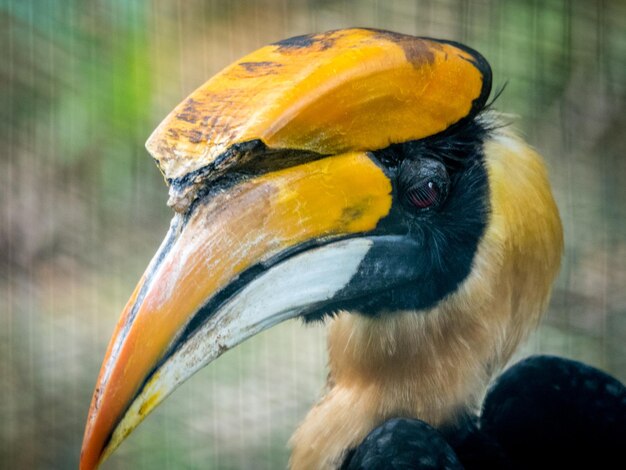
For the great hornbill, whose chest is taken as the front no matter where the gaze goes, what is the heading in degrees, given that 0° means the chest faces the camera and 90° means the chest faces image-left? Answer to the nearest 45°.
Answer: approximately 90°
